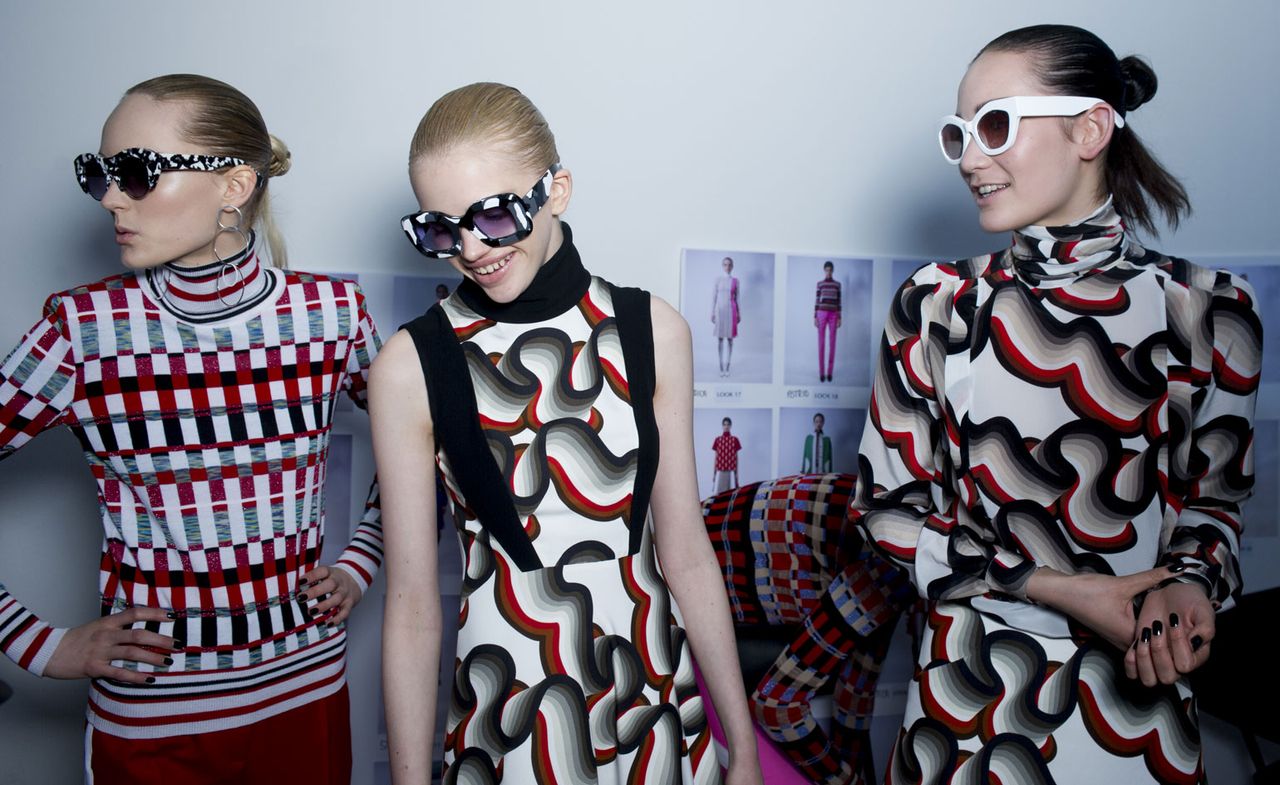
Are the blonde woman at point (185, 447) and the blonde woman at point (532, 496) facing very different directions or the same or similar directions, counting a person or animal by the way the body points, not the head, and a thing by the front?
same or similar directions

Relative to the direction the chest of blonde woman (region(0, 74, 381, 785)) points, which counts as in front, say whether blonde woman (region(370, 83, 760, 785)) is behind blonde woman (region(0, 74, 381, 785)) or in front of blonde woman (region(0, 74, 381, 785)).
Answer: in front

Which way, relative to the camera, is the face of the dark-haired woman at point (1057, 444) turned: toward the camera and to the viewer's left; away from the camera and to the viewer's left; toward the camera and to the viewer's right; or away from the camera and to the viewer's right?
toward the camera and to the viewer's left

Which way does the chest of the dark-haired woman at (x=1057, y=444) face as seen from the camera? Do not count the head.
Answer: toward the camera

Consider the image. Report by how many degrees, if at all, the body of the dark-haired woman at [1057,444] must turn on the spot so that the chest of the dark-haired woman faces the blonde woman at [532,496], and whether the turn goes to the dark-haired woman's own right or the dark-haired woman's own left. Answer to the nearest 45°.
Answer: approximately 45° to the dark-haired woman's own right

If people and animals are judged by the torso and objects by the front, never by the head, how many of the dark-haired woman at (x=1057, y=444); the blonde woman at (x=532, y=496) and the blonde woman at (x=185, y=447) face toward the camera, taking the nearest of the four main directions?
3

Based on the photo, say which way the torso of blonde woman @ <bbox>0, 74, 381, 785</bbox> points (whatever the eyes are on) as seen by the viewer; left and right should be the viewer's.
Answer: facing the viewer

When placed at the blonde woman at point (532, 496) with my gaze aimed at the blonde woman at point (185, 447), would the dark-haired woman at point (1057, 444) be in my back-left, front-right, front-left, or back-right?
back-right

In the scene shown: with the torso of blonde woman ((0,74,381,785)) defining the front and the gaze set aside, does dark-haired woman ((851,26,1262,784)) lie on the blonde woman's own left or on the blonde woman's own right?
on the blonde woman's own left

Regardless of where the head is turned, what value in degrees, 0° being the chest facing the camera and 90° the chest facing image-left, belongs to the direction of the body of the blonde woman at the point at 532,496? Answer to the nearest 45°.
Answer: approximately 0°

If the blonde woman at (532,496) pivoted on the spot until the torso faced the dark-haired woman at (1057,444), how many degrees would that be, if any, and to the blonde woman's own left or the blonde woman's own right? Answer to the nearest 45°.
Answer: approximately 90° to the blonde woman's own left

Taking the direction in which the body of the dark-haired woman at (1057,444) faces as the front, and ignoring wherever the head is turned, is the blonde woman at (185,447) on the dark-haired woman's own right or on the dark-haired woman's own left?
on the dark-haired woman's own right
